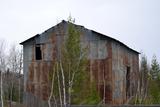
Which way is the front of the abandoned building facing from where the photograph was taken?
facing the viewer
